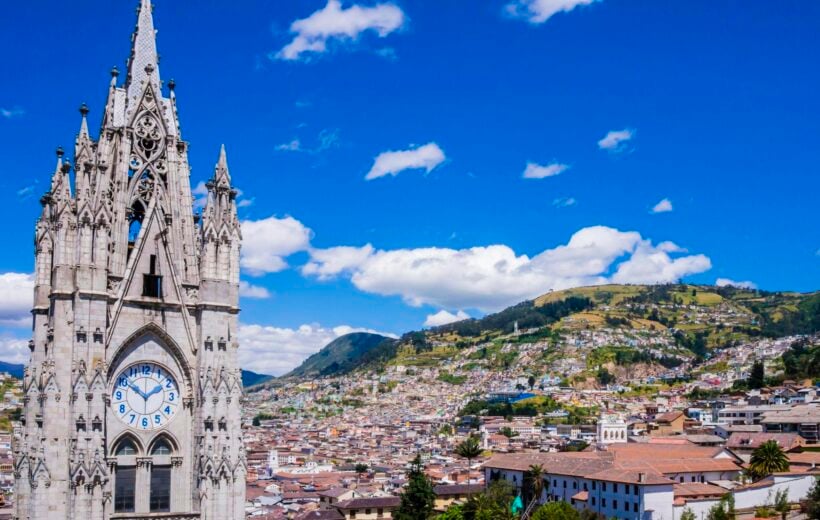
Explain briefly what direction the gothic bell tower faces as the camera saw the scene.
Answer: facing the viewer
